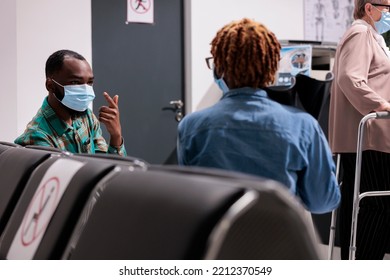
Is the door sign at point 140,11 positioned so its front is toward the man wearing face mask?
yes

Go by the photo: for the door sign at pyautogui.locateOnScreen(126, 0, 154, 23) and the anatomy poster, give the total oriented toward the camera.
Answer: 2

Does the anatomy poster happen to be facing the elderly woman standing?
yes

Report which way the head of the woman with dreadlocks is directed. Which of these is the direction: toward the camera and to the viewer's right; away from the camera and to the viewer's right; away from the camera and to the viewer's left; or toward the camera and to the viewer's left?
away from the camera and to the viewer's left

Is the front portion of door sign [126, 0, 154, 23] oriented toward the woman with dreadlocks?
yes

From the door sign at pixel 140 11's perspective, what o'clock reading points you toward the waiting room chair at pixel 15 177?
The waiting room chair is roughly at 12 o'clock from the door sign.

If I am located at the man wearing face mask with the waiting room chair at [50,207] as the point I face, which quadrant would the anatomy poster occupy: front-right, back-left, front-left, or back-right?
back-left

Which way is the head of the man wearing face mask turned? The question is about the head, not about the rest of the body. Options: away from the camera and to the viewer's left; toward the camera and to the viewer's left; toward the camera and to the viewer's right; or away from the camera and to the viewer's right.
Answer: toward the camera and to the viewer's right

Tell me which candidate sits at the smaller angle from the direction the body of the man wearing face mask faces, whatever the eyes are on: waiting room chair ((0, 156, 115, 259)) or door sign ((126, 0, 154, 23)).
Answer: the waiting room chair
